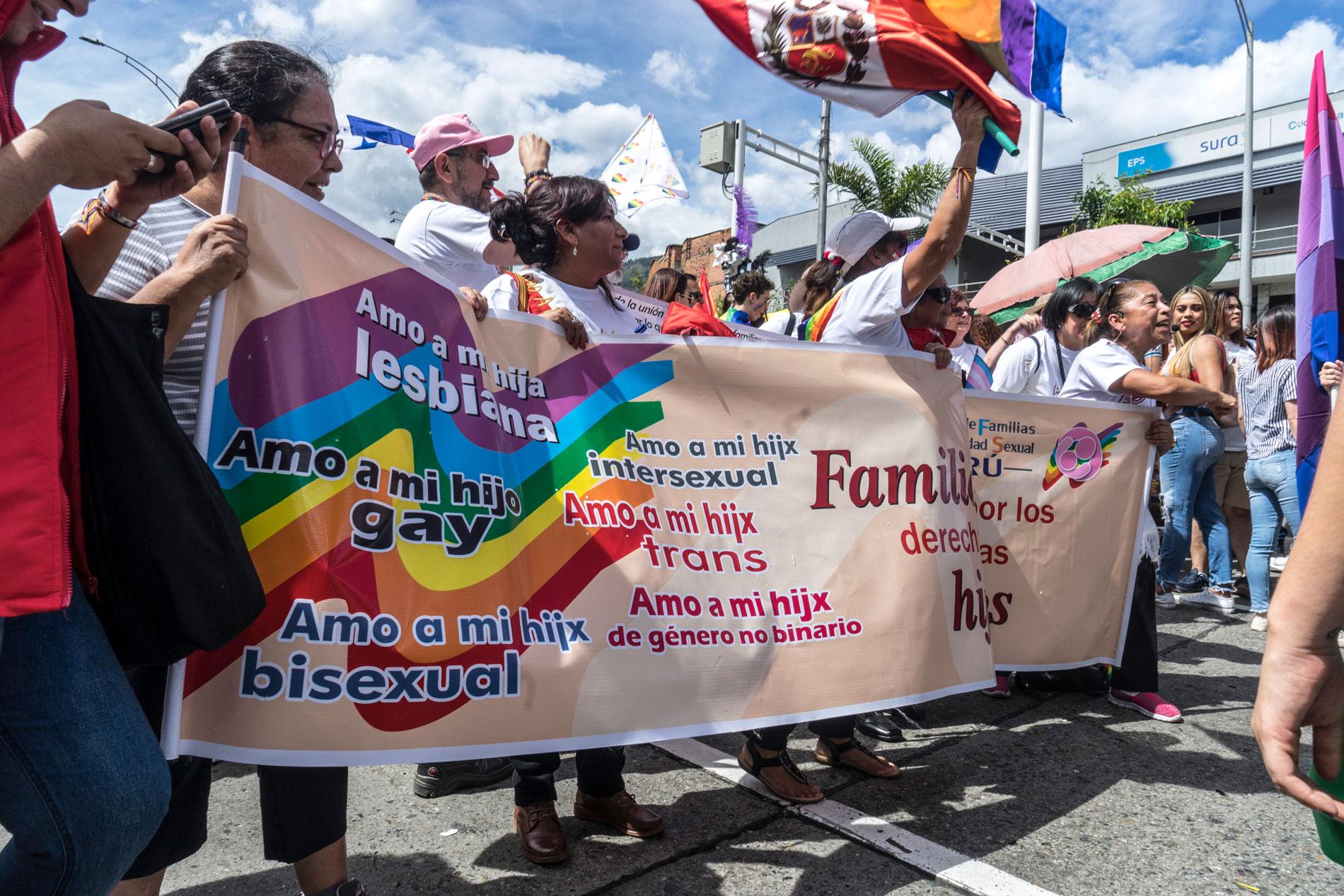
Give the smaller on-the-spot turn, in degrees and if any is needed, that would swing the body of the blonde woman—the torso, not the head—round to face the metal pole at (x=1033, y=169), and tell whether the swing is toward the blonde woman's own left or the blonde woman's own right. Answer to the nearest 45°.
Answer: approximately 90° to the blonde woman's own right

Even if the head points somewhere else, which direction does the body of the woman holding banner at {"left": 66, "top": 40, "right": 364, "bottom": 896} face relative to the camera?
to the viewer's right

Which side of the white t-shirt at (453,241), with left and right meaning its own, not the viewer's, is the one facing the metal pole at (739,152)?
left

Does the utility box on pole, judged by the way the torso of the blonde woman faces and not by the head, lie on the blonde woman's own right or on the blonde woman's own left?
on the blonde woman's own right

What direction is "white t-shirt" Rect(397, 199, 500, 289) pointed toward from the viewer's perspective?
to the viewer's right

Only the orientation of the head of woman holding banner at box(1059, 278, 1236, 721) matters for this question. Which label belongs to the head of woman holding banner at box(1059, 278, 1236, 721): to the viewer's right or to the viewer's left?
to the viewer's right

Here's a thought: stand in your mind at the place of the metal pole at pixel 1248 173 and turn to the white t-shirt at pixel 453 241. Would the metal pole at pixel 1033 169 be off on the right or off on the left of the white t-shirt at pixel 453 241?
right

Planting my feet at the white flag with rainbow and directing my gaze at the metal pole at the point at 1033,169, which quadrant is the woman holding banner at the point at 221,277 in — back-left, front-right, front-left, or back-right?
back-right

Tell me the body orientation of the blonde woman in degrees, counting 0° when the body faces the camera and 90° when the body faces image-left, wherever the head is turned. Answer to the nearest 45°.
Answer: approximately 90°

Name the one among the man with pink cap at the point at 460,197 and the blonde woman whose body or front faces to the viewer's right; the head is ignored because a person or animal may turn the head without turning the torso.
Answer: the man with pink cap

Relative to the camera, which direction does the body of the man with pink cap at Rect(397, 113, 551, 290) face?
to the viewer's right
